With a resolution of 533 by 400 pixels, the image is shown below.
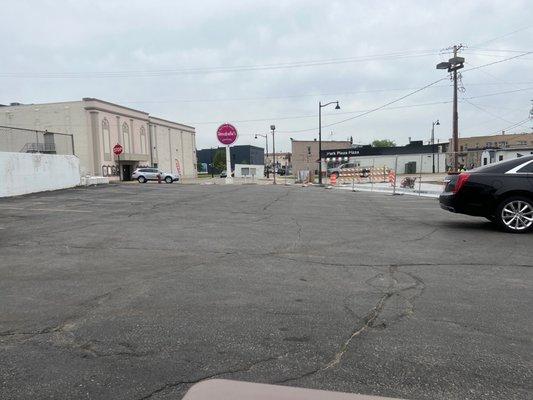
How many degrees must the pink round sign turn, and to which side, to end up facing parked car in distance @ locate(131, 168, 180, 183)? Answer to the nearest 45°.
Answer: approximately 135° to its right

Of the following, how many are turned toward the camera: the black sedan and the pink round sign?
1

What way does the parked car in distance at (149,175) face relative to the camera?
to the viewer's right

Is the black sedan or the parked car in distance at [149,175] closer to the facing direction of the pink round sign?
the black sedan

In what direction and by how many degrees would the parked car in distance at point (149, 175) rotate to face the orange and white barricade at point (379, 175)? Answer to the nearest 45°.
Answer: approximately 45° to its right

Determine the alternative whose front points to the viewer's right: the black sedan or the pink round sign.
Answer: the black sedan

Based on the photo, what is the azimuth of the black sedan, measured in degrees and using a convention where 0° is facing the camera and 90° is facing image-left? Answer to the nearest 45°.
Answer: approximately 270°

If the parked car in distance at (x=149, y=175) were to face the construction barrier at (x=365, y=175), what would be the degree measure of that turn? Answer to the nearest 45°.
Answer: approximately 45° to its right

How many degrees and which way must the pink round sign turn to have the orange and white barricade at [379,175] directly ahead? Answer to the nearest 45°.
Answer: approximately 90° to its left

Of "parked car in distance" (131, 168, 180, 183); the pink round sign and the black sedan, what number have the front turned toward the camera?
1
